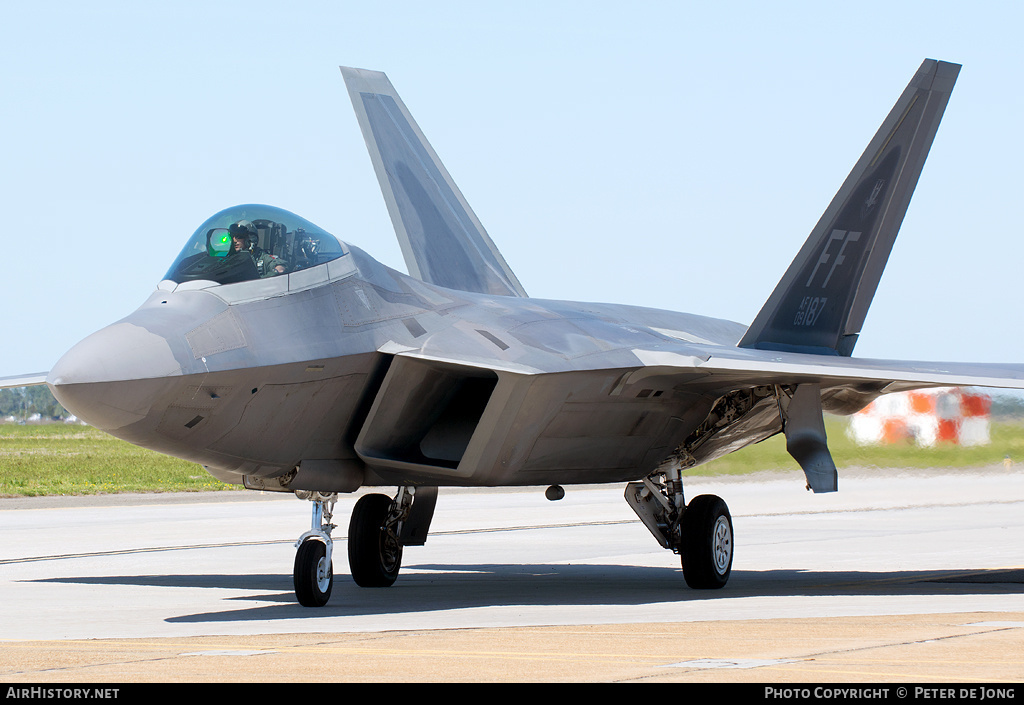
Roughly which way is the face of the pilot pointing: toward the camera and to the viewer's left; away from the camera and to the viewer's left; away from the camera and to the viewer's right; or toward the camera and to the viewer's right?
toward the camera and to the viewer's left

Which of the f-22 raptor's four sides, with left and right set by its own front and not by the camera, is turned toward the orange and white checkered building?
back

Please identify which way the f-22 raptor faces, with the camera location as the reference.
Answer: facing the viewer and to the left of the viewer

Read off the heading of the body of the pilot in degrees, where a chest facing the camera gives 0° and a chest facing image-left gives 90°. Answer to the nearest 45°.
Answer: approximately 45°

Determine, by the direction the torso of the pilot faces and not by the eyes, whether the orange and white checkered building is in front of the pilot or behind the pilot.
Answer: behind
